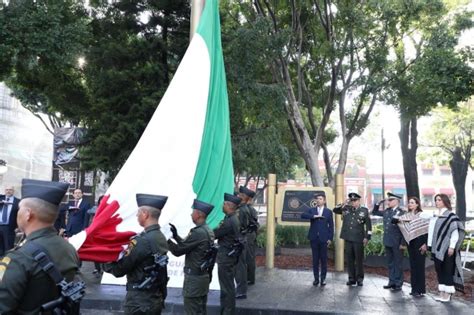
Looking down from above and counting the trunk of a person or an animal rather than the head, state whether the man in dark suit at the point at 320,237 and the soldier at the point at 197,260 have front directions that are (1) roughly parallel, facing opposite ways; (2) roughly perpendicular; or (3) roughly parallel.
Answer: roughly perpendicular

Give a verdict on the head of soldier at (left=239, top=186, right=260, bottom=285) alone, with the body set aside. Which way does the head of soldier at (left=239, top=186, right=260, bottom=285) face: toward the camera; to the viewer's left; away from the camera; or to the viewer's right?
to the viewer's left

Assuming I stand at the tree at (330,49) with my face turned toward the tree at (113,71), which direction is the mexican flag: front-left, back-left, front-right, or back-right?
front-left

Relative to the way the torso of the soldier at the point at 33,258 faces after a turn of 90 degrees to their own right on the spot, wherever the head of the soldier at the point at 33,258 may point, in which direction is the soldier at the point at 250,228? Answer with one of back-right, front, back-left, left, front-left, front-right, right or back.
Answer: front

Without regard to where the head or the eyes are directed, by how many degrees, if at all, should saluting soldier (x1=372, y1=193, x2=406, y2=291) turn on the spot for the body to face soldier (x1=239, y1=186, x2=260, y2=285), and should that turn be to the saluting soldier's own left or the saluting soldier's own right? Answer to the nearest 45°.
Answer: approximately 45° to the saluting soldier's own right

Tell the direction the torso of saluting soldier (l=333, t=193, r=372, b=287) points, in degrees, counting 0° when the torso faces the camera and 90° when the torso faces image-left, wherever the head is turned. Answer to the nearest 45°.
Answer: approximately 0°

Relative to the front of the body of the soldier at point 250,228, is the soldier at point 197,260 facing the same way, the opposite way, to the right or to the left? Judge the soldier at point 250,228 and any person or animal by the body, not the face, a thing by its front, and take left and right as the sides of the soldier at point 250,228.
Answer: the same way

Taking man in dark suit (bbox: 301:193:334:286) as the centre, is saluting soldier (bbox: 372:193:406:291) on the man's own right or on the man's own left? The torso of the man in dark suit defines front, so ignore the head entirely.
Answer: on the man's own left

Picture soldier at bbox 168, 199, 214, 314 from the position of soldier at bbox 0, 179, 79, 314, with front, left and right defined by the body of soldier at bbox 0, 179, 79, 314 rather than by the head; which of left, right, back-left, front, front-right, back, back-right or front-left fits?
right

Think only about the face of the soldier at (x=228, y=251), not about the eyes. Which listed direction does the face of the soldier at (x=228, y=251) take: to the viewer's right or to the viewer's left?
to the viewer's left

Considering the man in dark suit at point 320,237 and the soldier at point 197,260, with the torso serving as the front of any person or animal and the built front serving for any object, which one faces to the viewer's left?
the soldier

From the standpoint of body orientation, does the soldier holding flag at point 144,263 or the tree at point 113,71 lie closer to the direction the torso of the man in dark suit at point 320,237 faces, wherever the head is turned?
the soldier holding flag

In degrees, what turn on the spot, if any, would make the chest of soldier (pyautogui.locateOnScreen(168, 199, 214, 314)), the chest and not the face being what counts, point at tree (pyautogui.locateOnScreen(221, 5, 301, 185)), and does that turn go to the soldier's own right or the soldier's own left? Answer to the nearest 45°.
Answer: approximately 90° to the soldier's own right

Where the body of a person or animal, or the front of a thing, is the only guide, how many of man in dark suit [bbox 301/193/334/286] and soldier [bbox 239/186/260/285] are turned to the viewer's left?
1

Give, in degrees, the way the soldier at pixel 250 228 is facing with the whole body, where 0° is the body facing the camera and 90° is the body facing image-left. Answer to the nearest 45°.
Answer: approximately 90°

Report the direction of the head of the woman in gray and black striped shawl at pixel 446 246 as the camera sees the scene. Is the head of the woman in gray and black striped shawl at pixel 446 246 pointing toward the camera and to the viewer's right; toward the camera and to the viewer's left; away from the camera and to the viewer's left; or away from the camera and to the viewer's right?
toward the camera and to the viewer's left

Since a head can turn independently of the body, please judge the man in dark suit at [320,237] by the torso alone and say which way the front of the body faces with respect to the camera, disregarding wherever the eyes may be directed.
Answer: toward the camera

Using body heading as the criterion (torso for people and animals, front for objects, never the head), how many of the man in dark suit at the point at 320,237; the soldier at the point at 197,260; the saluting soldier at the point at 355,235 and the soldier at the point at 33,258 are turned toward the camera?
2

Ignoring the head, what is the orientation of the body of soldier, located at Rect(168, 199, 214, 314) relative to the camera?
to the viewer's left
